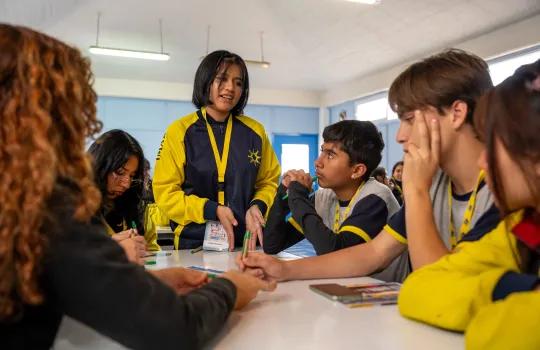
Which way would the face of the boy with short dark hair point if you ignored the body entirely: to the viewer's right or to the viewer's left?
to the viewer's left

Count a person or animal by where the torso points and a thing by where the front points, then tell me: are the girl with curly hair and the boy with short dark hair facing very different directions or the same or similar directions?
very different directions

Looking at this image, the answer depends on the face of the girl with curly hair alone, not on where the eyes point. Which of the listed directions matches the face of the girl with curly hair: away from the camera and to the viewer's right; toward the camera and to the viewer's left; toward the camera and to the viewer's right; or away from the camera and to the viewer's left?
away from the camera and to the viewer's right

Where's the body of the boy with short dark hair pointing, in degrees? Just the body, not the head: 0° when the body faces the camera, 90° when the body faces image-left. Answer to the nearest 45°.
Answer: approximately 45°

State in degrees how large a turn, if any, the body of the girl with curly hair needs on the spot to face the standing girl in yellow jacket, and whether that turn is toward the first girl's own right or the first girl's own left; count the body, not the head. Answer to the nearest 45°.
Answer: approximately 45° to the first girl's own left

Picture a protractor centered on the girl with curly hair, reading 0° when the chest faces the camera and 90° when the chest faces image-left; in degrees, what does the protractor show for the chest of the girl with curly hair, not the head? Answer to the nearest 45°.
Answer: approximately 225°
